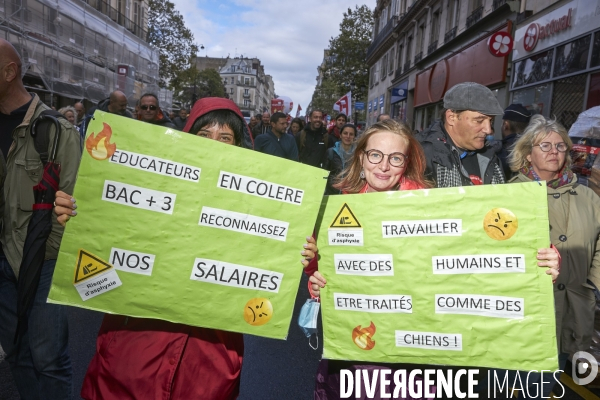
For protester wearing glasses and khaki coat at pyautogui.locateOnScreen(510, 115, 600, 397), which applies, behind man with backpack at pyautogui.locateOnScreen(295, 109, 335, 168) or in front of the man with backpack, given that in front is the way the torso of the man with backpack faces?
in front

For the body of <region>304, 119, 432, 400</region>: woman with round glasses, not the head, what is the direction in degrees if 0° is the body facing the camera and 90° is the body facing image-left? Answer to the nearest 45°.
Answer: approximately 0°

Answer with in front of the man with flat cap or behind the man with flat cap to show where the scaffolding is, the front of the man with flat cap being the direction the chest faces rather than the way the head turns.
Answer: behind

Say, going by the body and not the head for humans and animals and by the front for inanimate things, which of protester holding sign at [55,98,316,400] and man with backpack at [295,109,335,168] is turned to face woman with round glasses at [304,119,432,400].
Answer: the man with backpack

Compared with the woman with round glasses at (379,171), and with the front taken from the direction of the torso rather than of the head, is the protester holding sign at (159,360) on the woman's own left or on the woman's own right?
on the woman's own right

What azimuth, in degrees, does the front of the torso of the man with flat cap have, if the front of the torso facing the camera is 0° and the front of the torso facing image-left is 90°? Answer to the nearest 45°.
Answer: approximately 315°

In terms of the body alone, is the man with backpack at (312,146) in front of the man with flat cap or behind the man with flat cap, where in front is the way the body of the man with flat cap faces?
behind

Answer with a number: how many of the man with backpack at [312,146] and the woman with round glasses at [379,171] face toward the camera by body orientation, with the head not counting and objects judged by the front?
2

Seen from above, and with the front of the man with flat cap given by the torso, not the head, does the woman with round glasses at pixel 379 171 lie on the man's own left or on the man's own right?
on the man's own right

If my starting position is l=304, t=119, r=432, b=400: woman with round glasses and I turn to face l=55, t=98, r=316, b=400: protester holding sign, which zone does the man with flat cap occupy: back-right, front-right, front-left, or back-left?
back-right
